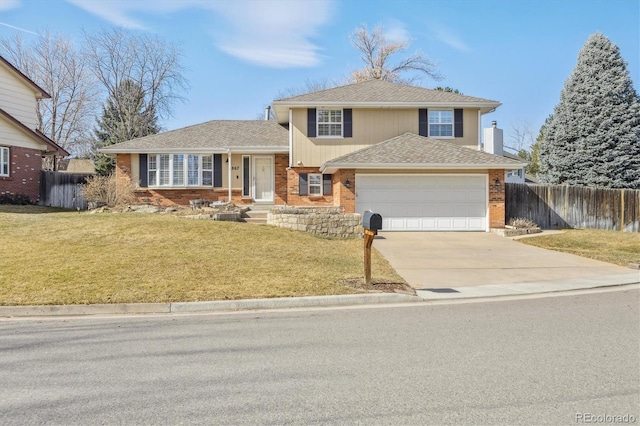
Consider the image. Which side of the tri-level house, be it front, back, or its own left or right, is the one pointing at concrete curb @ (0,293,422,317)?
front

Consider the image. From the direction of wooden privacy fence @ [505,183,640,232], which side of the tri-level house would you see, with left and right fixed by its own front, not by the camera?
left

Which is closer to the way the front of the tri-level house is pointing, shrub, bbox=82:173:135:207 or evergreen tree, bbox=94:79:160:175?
the shrub

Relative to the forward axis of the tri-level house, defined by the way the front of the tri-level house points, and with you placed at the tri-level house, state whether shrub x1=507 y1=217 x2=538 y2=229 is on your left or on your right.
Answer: on your left

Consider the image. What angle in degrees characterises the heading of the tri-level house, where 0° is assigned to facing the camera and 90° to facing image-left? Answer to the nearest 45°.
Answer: approximately 0°

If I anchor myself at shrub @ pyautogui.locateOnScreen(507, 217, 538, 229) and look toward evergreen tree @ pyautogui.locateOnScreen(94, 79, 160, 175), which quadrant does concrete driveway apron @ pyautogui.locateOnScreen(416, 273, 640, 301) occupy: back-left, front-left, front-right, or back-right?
back-left

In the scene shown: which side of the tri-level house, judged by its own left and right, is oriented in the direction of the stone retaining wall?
front

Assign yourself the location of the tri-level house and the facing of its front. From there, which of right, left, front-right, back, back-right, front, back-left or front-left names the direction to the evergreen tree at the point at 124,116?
back-right

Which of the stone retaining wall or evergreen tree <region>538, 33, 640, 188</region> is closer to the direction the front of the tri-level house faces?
the stone retaining wall

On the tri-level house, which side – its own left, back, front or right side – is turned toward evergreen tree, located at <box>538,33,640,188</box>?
left

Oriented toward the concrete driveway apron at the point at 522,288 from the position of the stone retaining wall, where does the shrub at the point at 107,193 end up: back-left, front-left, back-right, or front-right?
back-right

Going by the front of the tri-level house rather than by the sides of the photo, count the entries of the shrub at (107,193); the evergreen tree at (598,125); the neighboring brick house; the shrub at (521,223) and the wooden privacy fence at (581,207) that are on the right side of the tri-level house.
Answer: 2
